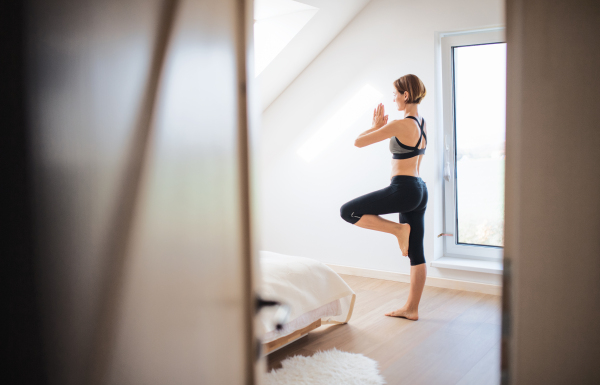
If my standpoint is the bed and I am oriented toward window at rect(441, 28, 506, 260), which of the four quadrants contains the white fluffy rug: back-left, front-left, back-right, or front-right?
back-right
